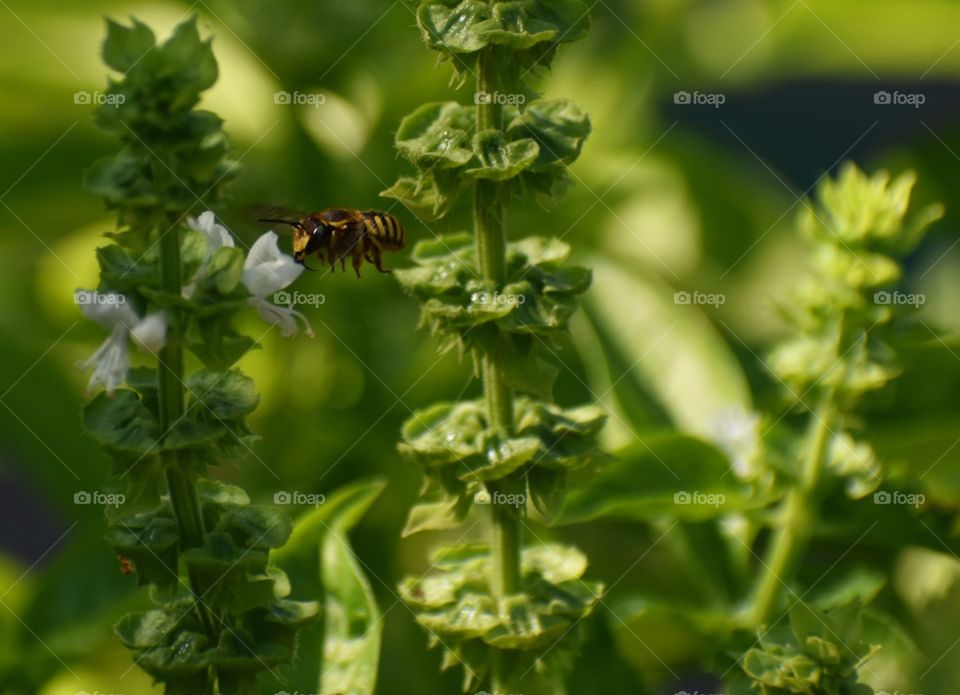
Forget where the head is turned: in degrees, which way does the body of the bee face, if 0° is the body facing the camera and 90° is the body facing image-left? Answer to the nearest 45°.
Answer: approximately 90°
